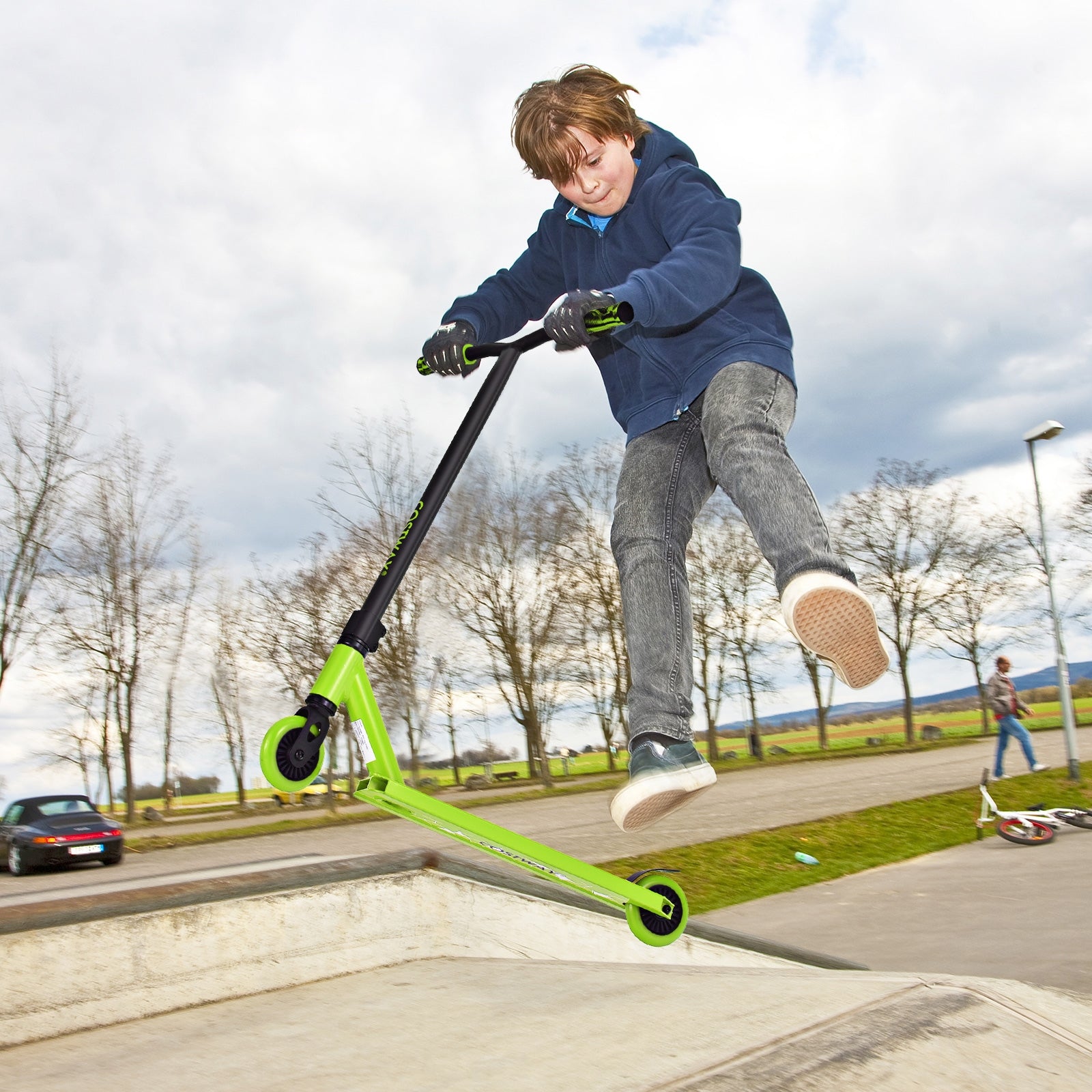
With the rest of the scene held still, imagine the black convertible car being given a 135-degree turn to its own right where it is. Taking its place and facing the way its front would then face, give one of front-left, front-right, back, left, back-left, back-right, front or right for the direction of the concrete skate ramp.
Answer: right

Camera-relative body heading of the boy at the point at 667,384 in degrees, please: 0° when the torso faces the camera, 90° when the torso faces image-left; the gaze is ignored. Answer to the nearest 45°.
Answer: approximately 45°

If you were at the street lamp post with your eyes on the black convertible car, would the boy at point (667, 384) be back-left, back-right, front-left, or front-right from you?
front-left

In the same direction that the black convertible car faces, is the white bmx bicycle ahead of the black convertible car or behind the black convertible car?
behind

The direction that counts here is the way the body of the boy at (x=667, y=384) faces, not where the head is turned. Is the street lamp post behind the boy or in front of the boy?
behind

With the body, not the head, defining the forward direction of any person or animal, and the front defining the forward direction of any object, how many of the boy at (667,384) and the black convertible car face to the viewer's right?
0

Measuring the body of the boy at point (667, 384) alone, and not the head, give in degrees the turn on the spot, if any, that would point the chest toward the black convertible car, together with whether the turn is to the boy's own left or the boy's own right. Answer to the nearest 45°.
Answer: approximately 90° to the boy's own right

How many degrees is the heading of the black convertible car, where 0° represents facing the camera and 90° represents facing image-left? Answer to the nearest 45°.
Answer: approximately 135°
